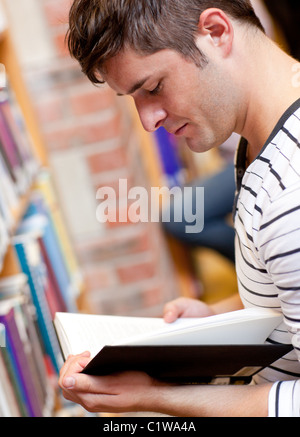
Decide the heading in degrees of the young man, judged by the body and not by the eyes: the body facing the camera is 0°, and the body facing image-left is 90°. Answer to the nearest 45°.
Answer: approximately 90°

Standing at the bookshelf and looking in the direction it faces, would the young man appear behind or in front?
in front

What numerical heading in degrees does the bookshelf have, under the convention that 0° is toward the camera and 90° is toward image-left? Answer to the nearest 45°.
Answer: approximately 315°

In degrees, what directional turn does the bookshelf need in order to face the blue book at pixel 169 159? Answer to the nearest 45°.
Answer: approximately 90° to its left

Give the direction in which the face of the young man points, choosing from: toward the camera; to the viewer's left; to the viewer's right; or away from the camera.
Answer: to the viewer's left

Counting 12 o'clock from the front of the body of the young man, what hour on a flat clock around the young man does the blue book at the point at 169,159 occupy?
The blue book is roughly at 3 o'clock from the young man.

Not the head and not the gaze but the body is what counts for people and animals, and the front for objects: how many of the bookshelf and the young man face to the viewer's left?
1

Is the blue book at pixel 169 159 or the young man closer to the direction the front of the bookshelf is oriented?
the young man

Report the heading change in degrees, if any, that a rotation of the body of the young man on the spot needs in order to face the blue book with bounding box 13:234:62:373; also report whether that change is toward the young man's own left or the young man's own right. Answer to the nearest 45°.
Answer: approximately 45° to the young man's own right
